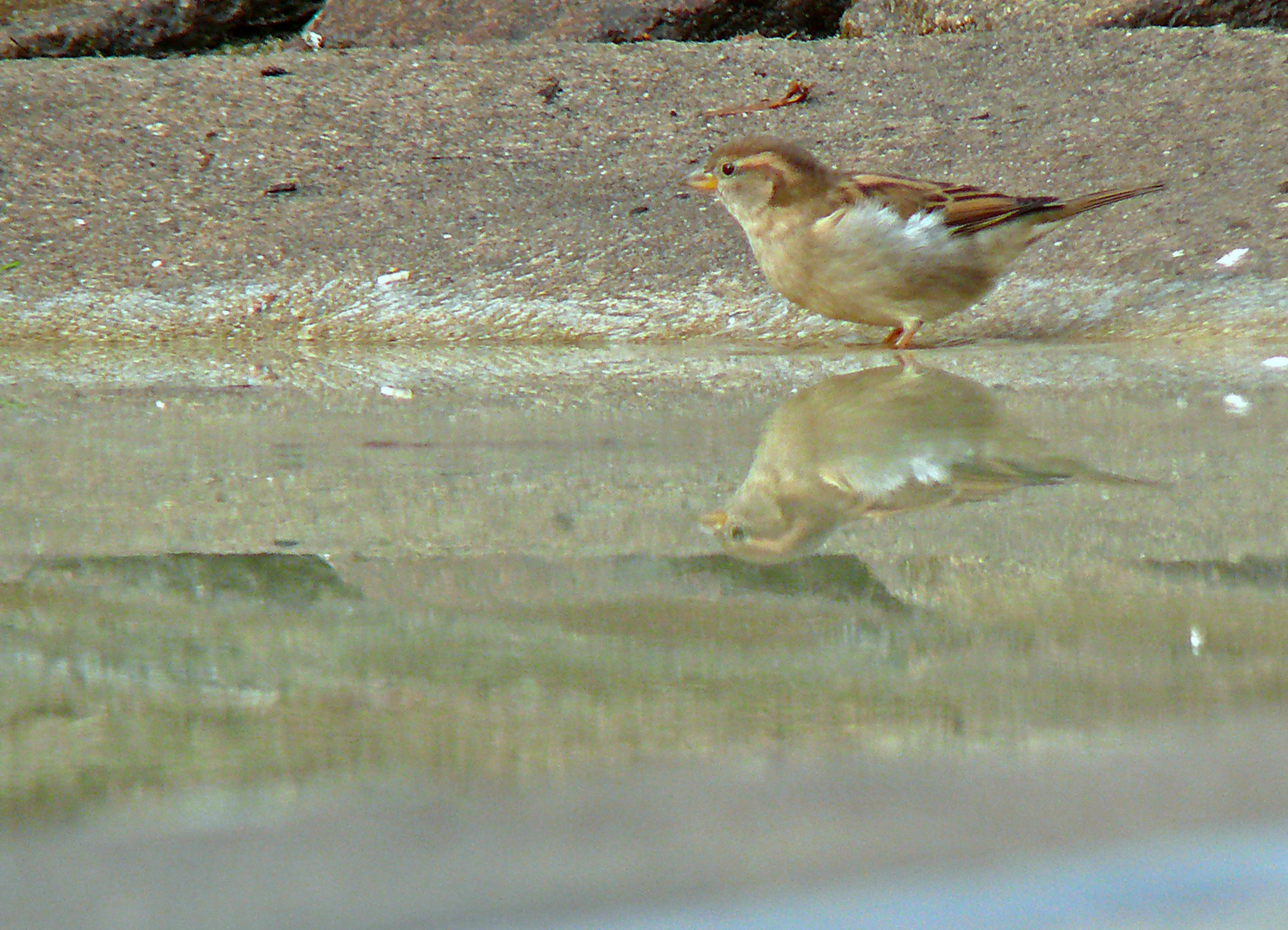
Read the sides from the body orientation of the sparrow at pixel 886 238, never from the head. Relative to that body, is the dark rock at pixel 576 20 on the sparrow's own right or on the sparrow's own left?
on the sparrow's own right

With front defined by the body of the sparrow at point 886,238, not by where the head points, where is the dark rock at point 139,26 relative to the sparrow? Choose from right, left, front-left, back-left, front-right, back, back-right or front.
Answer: front-right

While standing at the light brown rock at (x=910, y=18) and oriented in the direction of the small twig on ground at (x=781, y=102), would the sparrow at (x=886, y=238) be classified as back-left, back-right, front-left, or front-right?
front-left

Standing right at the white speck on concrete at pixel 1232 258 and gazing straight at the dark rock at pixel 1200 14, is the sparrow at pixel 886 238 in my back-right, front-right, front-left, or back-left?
back-left

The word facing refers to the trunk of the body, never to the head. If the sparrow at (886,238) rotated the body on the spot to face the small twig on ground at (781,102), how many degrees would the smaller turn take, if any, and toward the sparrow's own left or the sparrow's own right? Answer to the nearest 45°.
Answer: approximately 90° to the sparrow's own right

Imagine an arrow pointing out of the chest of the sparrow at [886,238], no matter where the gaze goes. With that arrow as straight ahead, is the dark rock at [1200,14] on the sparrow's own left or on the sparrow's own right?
on the sparrow's own right

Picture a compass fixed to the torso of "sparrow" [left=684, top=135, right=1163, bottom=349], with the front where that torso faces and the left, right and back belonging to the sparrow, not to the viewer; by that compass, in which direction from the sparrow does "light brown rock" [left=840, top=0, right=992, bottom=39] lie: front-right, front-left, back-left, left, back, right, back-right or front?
right

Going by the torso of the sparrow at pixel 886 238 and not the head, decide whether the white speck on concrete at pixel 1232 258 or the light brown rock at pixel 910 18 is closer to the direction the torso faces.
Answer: the light brown rock

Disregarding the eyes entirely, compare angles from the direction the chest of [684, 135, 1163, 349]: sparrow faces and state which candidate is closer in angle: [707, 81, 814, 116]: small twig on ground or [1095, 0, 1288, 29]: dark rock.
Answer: the small twig on ground

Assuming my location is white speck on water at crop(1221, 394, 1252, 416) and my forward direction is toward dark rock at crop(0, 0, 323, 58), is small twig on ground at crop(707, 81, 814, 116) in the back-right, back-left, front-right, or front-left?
front-right

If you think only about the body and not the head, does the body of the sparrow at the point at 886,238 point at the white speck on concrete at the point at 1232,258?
no

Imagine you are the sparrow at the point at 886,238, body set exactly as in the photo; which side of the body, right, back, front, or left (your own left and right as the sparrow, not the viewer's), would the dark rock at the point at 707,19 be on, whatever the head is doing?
right

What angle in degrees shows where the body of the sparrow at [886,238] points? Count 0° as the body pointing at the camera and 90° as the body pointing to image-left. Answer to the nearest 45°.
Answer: approximately 90°
